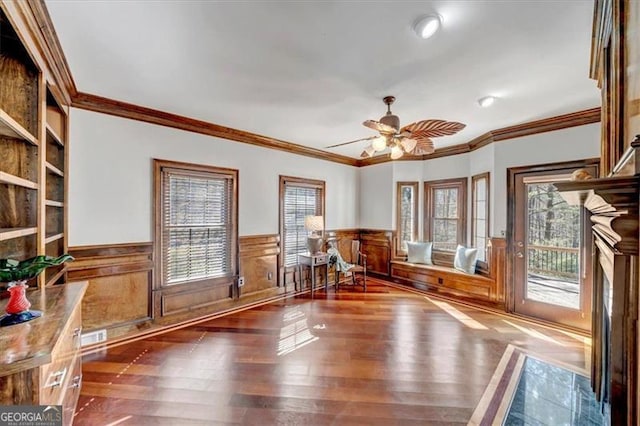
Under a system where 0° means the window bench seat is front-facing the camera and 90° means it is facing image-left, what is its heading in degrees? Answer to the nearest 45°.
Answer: approximately 45°

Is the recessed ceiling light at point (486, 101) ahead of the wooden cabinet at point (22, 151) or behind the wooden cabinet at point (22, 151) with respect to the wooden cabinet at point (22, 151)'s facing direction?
ahead

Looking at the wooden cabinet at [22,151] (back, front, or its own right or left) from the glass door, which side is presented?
front

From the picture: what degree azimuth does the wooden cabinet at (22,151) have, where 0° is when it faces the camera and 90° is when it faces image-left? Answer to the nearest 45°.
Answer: approximately 315°

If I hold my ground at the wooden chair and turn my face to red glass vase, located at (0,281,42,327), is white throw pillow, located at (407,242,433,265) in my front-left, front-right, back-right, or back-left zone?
back-left

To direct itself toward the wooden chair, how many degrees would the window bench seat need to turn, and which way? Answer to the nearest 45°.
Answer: approximately 45° to its right

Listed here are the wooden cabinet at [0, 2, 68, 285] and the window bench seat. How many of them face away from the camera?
0

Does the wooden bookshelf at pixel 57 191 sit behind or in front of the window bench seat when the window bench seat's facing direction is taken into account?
in front

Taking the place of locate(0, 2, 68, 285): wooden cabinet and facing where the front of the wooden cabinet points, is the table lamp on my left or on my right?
on my left

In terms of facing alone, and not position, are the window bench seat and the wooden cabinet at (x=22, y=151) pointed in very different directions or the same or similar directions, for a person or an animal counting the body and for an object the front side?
very different directions
